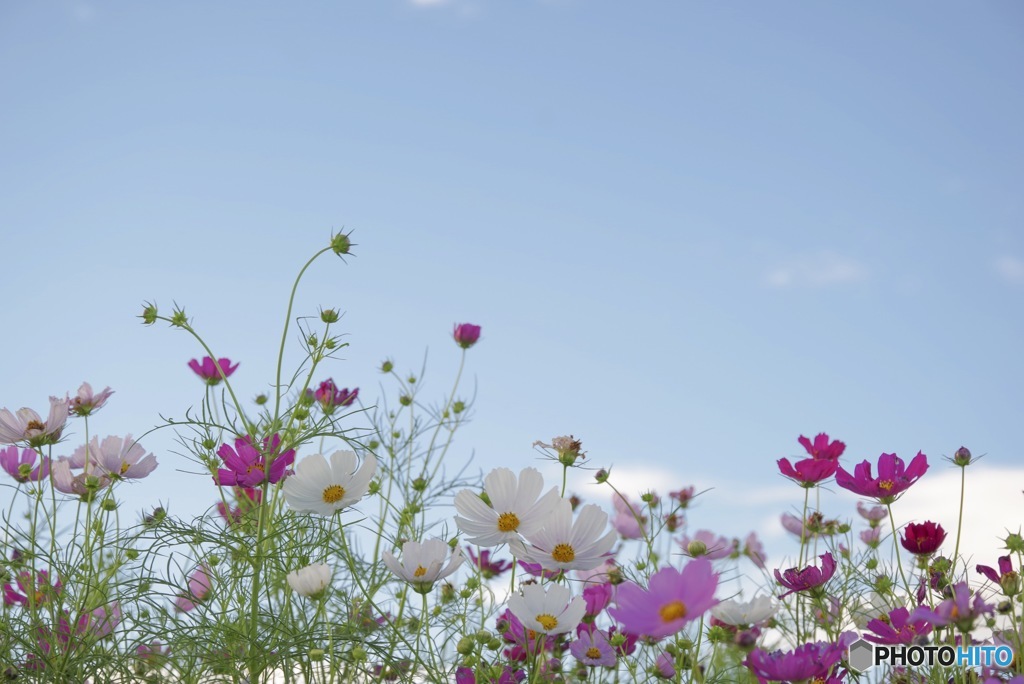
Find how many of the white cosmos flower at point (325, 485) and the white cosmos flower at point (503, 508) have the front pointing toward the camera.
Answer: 2

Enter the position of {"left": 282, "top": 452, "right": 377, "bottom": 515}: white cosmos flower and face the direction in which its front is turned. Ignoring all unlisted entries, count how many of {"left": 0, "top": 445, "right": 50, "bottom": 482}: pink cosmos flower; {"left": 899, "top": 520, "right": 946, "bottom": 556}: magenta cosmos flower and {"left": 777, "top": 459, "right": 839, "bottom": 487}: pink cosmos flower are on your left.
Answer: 2

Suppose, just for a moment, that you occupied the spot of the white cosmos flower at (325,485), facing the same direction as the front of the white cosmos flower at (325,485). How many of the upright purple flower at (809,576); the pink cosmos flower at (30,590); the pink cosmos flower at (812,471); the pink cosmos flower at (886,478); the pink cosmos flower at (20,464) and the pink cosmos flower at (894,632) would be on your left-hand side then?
4

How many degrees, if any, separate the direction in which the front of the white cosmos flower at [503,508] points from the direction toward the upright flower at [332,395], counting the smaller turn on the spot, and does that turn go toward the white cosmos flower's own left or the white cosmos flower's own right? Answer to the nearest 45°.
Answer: approximately 135° to the white cosmos flower's own right

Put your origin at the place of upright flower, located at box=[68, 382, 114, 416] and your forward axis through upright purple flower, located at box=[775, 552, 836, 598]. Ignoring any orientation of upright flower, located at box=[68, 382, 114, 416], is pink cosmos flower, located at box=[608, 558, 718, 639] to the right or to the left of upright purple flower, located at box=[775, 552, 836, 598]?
right

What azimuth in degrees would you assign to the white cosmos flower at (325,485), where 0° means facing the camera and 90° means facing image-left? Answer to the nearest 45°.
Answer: approximately 0°

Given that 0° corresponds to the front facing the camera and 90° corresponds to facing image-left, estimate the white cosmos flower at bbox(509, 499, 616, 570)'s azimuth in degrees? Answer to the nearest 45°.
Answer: approximately 0°

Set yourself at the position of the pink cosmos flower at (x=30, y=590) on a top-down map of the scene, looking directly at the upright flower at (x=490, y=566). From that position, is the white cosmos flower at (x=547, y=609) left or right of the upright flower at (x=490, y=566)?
right
